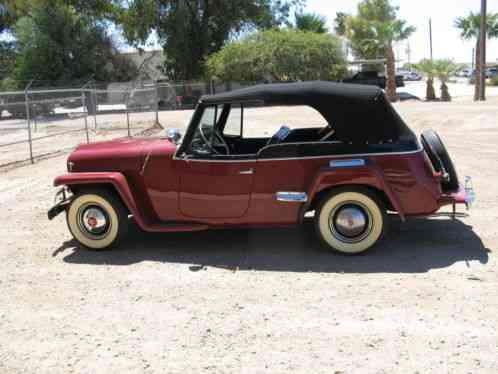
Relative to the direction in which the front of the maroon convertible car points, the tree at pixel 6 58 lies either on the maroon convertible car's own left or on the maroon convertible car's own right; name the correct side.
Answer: on the maroon convertible car's own right

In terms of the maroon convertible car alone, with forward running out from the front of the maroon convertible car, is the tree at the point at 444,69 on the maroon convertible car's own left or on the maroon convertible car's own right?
on the maroon convertible car's own right

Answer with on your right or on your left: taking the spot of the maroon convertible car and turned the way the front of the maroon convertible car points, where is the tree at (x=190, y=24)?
on your right

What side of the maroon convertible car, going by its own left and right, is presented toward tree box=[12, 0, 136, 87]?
right

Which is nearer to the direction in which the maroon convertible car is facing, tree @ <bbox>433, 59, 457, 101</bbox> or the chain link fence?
the chain link fence

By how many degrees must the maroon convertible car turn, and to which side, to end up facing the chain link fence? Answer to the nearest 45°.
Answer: approximately 90° to its right

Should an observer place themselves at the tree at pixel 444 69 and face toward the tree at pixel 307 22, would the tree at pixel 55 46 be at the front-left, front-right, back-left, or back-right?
front-left

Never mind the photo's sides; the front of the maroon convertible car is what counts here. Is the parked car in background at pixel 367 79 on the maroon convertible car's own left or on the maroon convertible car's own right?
on the maroon convertible car's own right

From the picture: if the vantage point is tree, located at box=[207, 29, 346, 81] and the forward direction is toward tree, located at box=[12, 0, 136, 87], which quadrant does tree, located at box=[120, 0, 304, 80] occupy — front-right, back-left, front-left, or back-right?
front-right

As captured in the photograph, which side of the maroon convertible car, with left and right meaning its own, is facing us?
left

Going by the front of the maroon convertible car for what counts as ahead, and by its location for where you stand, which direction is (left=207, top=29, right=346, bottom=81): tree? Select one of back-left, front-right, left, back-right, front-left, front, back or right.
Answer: right
